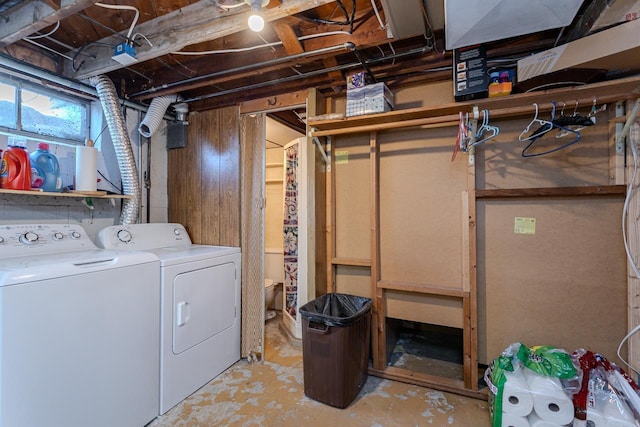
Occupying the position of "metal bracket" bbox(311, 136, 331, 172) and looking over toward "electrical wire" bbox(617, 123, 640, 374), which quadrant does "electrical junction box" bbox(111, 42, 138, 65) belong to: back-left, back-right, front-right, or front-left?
back-right

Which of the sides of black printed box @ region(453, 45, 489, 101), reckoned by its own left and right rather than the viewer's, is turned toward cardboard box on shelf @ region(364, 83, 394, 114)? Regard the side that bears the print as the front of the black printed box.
right
